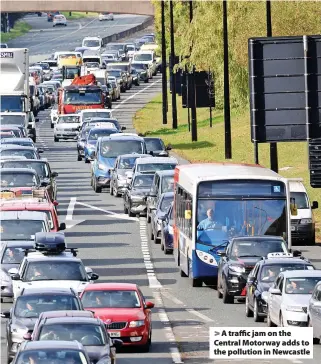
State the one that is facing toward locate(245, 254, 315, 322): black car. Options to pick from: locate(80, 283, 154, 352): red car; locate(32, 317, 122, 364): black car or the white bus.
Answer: the white bus

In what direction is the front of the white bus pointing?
toward the camera

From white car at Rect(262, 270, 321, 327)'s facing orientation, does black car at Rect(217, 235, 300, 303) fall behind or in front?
behind
